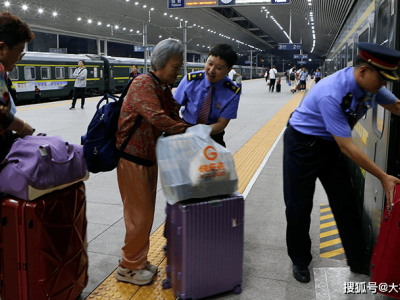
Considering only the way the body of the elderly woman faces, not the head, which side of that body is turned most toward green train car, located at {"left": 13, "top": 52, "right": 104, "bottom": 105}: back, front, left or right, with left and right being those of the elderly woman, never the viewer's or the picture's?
left

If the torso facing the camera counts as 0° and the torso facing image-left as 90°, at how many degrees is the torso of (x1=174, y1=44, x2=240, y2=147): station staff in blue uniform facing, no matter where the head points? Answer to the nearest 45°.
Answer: approximately 45°

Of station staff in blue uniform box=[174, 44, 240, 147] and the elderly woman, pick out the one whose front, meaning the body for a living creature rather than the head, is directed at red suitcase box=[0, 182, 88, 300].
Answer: the station staff in blue uniform

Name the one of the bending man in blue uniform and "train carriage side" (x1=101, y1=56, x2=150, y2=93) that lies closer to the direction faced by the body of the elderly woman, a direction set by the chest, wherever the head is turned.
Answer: the bending man in blue uniform

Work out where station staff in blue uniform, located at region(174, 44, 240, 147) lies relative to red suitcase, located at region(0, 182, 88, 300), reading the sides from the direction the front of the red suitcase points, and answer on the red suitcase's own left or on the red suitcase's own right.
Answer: on the red suitcase's own left

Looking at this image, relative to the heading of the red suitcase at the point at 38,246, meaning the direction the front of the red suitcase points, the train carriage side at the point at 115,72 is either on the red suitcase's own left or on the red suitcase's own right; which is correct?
on the red suitcase's own left

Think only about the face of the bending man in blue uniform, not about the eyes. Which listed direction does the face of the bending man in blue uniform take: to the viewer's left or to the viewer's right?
to the viewer's right

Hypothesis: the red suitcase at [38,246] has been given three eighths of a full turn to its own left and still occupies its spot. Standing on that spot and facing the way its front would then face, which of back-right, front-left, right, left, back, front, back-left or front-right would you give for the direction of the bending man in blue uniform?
right

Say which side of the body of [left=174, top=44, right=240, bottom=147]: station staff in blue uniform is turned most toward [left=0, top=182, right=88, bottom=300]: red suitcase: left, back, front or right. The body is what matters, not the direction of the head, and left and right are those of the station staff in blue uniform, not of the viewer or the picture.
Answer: front

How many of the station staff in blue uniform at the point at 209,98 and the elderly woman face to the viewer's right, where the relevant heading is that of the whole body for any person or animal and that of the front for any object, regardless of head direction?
1

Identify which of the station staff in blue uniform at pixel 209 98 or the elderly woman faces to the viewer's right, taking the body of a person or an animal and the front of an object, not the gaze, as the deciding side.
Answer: the elderly woman

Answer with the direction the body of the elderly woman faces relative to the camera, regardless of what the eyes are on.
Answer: to the viewer's right

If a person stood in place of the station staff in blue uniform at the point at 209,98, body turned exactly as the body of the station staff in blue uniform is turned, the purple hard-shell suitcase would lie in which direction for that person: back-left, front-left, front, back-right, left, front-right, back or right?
front-left
